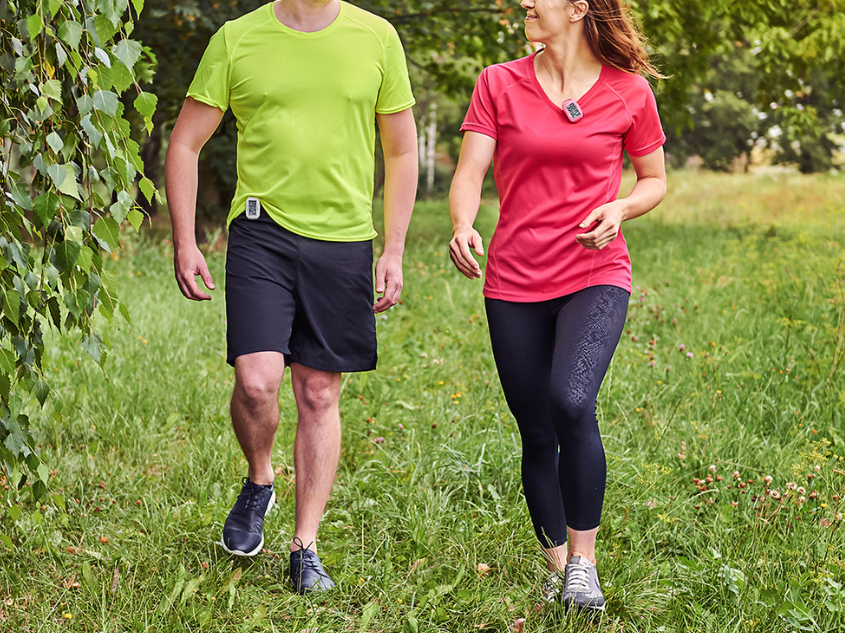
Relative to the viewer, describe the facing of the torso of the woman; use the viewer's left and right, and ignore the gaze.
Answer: facing the viewer

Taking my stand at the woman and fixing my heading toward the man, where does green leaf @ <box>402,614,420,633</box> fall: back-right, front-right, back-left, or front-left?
front-left

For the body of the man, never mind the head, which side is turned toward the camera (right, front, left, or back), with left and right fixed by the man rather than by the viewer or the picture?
front

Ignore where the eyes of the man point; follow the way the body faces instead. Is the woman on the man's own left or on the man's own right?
on the man's own left

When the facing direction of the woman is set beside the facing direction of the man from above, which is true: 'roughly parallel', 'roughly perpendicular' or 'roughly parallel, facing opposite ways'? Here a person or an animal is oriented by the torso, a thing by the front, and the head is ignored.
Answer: roughly parallel

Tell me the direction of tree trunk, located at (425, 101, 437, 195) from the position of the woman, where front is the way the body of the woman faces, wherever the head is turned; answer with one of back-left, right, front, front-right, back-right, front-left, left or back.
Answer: back

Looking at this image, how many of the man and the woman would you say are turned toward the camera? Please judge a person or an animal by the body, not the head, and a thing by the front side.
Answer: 2

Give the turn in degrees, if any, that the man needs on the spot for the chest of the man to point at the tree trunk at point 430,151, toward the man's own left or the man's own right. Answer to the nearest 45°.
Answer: approximately 180°
